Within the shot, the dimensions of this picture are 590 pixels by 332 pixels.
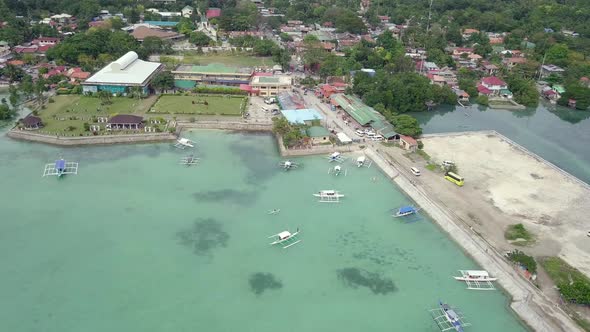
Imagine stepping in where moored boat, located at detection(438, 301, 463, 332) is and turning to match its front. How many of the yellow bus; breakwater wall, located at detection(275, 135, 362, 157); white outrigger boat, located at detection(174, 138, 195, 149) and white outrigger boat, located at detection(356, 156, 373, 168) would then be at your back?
0

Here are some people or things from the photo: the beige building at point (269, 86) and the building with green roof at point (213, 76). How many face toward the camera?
2

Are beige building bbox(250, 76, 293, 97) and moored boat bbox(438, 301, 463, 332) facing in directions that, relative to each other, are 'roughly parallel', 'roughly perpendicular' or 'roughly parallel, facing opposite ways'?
roughly parallel, facing opposite ways

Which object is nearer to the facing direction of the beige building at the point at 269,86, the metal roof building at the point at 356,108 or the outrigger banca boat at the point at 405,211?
the outrigger banca boat

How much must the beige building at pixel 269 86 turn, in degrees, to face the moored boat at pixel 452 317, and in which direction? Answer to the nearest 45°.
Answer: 0° — it already faces it

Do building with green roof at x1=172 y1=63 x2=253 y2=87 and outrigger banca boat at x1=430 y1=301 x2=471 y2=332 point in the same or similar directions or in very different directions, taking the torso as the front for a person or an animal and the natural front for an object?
very different directions

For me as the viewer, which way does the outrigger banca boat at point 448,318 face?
facing away from the viewer and to the left of the viewer

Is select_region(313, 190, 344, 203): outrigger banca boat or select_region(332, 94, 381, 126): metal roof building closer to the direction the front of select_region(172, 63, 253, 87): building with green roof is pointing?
the outrigger banca boat

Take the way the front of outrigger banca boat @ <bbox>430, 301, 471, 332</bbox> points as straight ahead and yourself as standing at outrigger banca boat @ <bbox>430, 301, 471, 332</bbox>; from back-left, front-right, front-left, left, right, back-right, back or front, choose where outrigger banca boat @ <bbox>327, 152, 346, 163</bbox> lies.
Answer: front

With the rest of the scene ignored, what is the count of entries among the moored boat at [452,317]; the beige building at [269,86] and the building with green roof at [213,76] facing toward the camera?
2

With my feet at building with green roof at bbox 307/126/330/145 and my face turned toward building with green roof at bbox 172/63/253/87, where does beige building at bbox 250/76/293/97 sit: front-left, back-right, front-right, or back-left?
front-right

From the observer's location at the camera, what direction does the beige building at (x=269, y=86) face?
facing the viewer

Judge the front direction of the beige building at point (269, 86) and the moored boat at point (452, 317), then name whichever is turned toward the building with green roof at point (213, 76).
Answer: the moored boat

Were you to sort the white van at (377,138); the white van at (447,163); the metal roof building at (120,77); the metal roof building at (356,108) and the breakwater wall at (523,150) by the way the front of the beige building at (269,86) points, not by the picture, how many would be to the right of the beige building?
1

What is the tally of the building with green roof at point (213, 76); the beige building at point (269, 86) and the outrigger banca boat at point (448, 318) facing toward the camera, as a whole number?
2

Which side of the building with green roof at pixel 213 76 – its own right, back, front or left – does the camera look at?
front

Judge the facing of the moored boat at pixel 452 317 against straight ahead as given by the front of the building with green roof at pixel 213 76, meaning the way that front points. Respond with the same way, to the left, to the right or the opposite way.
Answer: the opposite way

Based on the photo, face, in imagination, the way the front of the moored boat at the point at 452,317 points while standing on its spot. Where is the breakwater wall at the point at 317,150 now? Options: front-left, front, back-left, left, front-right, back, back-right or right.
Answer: front

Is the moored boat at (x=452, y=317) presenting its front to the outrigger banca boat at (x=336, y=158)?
yes

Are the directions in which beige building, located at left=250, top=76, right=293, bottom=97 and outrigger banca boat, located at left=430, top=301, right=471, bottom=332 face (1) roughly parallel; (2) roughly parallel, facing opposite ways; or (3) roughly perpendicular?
roughly parallel, facing opposite ways

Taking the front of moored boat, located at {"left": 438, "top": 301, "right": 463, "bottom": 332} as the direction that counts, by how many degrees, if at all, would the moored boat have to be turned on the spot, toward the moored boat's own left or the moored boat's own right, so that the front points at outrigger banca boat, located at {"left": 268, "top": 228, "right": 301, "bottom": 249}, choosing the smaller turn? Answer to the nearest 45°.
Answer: approximately 45° to the moored boat's own left
